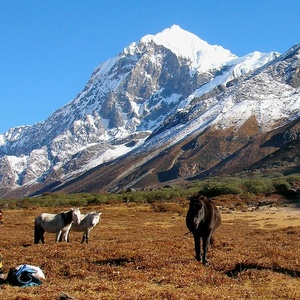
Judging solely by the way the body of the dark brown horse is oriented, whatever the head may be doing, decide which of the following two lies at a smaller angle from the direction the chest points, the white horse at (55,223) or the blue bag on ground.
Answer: the blue bag on ground

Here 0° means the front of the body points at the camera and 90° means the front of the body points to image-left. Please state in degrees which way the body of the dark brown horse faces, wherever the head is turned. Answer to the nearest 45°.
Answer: approximately 0°

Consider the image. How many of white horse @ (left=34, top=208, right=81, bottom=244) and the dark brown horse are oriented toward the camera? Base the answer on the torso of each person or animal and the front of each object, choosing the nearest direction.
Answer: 1

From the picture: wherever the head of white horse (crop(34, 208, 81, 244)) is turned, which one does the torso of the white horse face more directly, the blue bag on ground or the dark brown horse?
the dark brown horse

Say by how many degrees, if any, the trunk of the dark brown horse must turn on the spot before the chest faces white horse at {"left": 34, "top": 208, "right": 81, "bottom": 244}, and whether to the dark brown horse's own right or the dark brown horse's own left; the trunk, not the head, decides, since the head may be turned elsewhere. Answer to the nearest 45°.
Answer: approximately 135° to the dark brown horse's own right

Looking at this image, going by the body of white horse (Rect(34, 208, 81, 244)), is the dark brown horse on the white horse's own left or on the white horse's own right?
on the white horse's own right

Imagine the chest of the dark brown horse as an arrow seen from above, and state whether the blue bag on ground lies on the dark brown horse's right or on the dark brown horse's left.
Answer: on the dark brown horse's right

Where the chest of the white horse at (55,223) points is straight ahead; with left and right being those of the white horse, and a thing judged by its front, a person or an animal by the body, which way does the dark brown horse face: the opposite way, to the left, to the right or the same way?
to the right

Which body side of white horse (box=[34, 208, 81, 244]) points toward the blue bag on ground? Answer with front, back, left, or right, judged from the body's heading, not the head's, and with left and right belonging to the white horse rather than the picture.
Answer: right

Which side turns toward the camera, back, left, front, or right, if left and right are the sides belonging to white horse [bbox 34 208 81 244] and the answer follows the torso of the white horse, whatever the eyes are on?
right
